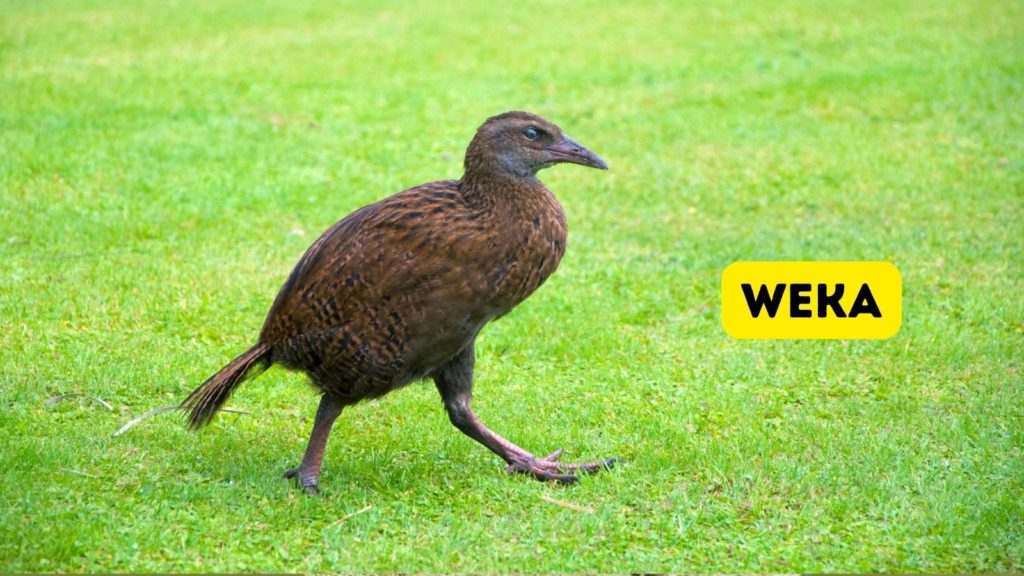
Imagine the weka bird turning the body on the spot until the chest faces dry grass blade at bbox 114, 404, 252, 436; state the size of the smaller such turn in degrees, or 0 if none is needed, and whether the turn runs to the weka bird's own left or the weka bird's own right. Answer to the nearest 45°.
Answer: approximately 135° to the weka bird's own left

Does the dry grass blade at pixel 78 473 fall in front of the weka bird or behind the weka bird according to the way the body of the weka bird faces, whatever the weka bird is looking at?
behind

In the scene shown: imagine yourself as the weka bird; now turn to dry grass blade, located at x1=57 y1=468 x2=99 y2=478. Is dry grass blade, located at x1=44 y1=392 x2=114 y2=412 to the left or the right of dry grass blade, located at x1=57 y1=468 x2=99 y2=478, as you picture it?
right

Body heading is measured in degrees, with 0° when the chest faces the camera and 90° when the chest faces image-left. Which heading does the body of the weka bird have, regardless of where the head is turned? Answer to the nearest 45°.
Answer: approximately 270°

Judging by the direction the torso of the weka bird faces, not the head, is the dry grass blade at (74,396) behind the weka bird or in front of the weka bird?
behind
